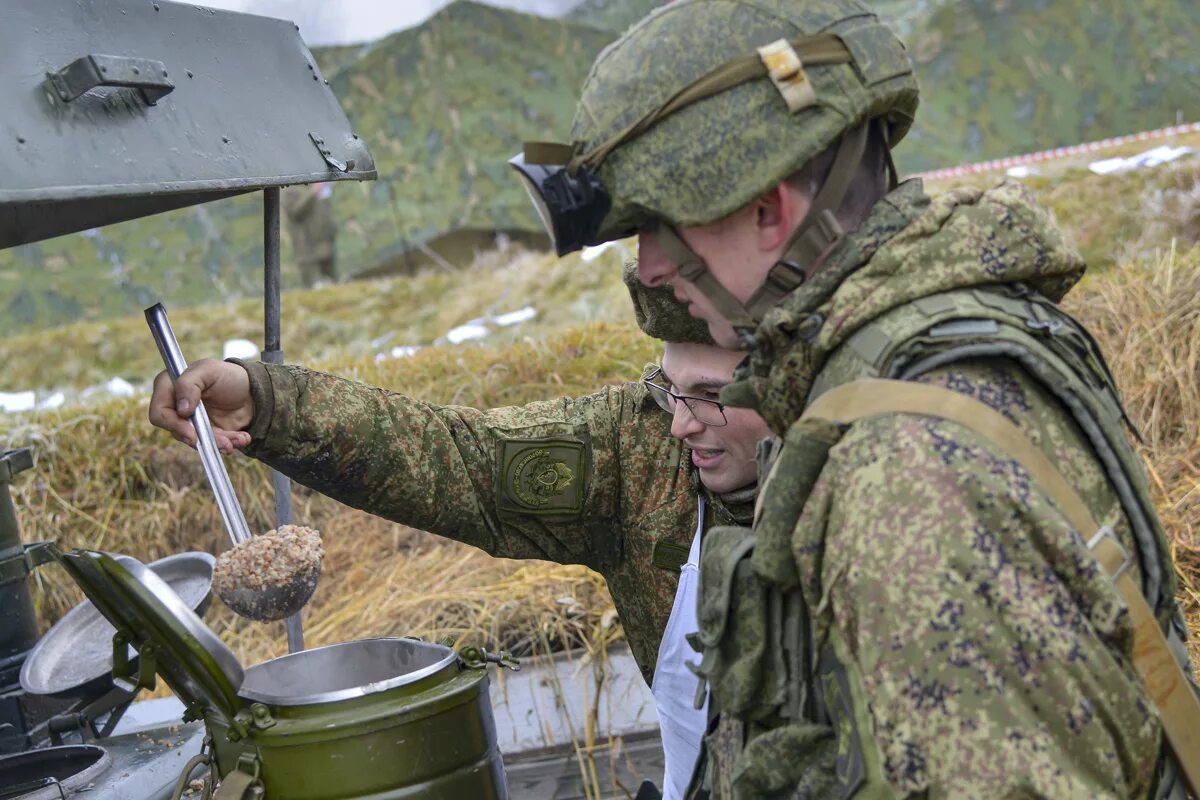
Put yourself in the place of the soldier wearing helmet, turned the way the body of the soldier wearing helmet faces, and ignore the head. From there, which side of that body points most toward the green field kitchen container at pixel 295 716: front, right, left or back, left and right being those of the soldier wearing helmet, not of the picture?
front

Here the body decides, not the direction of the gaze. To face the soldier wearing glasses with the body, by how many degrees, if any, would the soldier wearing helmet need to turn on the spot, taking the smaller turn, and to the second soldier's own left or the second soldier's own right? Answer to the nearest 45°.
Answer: approximately 45° to the second soldier's own right

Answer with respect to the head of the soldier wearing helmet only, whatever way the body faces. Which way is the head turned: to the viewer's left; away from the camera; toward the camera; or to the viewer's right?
to the viewer's left

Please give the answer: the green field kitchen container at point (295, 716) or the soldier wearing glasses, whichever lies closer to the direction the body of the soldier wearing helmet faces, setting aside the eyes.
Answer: the green field kitchen container

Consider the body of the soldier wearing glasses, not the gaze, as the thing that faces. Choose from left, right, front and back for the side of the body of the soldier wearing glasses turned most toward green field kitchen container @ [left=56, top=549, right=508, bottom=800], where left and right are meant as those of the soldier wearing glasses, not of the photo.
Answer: front

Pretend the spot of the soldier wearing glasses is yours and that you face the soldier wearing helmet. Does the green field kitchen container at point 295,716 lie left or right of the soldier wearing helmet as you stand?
right

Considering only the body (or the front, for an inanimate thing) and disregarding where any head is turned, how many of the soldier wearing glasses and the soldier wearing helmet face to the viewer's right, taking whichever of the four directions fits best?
0

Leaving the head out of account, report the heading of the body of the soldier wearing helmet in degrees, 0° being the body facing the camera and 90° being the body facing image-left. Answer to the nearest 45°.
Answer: approximately 90°

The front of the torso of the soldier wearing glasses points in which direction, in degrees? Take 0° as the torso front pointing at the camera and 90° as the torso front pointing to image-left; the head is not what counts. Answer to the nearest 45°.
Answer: approximately 45°

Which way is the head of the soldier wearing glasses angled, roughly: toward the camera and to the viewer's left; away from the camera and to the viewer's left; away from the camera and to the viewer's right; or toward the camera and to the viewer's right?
toward the camera and to the viewer's left
